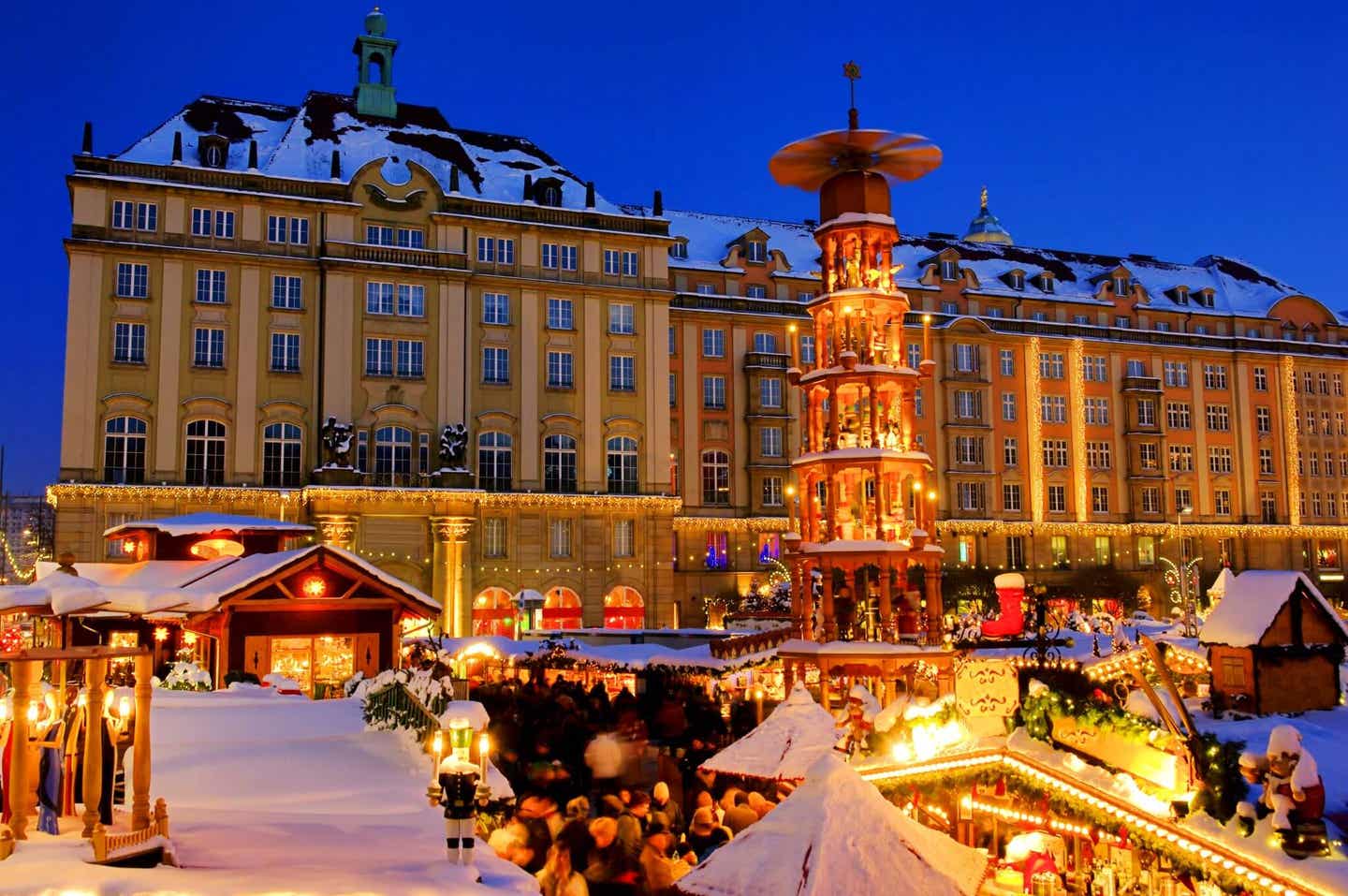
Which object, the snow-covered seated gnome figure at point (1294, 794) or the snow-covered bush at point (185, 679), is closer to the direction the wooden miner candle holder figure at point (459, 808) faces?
the snow-covered seated gnome figure

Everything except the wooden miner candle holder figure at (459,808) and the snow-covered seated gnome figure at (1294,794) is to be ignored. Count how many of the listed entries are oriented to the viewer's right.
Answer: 0

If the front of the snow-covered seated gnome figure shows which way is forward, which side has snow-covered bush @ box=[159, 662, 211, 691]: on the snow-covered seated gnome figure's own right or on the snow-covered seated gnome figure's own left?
on the snow-covered seated gnome figure's own right

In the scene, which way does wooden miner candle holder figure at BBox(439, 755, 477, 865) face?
toward the camera

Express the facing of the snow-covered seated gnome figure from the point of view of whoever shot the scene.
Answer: facing the viewer and to the left of the viewer

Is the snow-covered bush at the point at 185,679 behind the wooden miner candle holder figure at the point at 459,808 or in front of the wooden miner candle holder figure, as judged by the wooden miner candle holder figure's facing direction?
behind

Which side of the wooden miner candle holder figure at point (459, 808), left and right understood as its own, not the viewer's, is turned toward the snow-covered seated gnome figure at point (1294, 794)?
left

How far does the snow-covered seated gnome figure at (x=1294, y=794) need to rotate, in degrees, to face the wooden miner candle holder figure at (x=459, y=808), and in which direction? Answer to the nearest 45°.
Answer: approximately 45° to its right
